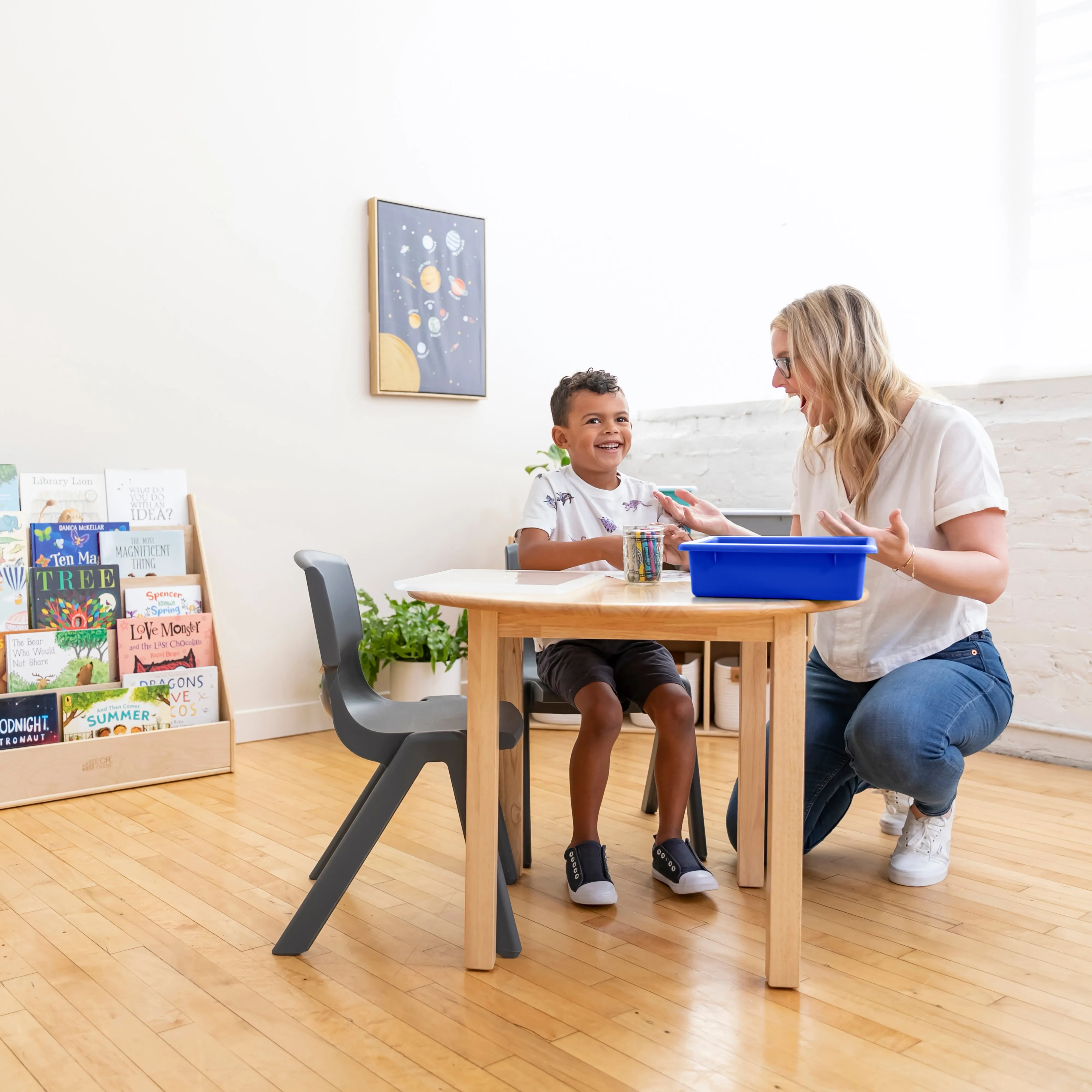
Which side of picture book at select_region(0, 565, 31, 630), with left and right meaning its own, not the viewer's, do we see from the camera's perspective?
front

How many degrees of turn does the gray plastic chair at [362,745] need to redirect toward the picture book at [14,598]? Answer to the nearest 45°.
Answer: approximately 135° to its left

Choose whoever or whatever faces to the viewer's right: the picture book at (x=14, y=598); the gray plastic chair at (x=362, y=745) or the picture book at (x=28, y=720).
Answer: the gray plastic chair

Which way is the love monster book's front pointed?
toward the camera

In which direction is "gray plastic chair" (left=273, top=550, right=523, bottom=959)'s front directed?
to the viewer's right

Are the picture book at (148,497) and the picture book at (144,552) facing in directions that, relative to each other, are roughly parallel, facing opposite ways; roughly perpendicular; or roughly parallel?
roughly parallel

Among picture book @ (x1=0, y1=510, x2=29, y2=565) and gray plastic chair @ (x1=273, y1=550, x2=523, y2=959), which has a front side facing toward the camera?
the picture book

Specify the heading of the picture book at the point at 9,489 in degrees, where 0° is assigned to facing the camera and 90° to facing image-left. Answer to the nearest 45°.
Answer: approximately 0°
